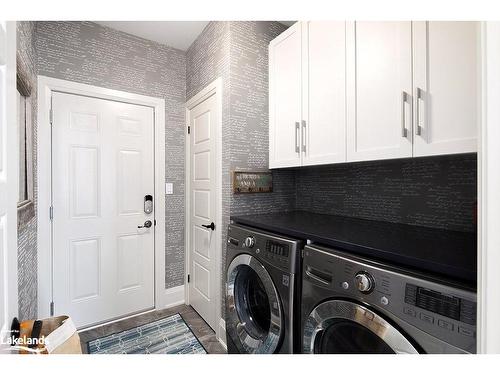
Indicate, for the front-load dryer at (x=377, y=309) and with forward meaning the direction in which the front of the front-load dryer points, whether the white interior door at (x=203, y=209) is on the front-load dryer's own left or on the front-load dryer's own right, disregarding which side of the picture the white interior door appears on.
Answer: on the front-load dryer's own right

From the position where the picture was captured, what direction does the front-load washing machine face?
facing the viewer and to the left of the viewer

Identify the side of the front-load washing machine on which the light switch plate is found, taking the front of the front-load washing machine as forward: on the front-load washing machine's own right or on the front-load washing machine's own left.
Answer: on the front-load washing machine's own right

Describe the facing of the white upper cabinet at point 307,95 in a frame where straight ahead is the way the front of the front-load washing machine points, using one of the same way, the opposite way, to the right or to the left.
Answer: the same way

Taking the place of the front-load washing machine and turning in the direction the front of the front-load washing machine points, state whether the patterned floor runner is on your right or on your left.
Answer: on your right

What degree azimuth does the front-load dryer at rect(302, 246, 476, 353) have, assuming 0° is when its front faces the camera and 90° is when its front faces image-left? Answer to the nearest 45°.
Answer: approximately 45°

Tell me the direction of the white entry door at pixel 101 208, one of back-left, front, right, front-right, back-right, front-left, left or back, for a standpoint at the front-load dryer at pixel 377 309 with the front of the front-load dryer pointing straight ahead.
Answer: front-right

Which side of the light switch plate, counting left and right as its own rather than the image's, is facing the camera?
front

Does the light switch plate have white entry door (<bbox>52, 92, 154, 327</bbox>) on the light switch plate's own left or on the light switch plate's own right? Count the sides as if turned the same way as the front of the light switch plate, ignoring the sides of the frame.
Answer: on the light switch plate's own right
